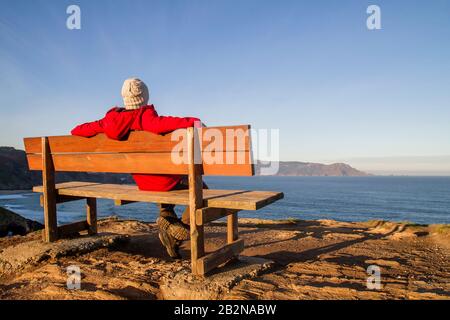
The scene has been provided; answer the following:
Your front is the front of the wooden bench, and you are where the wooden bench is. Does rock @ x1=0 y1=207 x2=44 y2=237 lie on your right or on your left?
on your left

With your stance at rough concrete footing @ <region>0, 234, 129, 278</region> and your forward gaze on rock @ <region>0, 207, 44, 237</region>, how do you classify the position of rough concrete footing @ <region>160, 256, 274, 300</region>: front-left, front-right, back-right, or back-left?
back-right

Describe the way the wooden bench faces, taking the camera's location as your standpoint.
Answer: facing away from the viewer and to the right of the viewer
